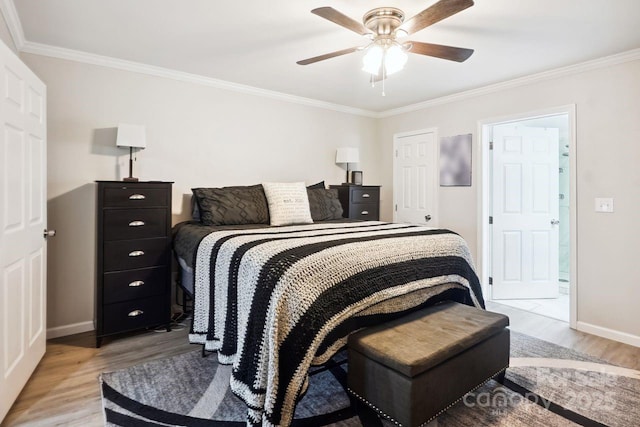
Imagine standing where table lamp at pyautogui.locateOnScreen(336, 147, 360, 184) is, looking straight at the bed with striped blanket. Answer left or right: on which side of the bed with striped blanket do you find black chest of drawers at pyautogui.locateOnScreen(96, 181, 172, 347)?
right

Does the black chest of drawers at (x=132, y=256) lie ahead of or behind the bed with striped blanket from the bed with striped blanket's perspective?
behind

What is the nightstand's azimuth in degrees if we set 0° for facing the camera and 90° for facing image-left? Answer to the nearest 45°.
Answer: approximately 315°

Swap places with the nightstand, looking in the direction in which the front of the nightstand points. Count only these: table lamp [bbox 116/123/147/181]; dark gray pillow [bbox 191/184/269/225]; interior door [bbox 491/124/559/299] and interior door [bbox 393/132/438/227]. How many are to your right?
2

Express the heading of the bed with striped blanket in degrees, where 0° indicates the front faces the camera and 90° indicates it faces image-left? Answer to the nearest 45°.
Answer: approximately 315°

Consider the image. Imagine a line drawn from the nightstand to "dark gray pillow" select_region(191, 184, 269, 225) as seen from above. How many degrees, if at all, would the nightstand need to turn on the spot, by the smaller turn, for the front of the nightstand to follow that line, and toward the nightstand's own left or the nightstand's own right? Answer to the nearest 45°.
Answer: approximately 90° to the nightstand's own right

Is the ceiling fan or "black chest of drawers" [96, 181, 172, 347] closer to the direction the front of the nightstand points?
the ceiling fan

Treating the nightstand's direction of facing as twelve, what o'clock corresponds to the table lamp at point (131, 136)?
The table lamp is roughly at 3 o'clock from the nightstand.
